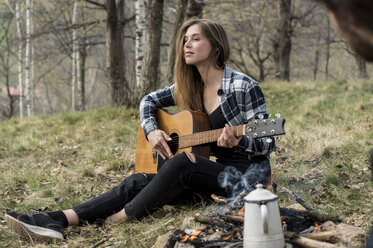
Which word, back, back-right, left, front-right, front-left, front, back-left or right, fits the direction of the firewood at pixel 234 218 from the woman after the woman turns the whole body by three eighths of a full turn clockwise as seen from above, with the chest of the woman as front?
back

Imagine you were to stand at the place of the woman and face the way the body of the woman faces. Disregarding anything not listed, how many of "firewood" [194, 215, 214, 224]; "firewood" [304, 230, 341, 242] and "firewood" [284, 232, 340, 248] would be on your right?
0

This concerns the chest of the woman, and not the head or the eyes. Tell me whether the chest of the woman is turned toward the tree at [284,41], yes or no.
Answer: no

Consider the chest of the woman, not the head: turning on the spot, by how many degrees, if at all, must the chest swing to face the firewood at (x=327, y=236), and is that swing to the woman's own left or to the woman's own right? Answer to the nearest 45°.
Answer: approximately 45° to the woman's own left

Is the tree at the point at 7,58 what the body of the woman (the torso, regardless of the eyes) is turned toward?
no

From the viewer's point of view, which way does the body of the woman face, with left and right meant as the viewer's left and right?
facing the viewer and to the left of the viewer

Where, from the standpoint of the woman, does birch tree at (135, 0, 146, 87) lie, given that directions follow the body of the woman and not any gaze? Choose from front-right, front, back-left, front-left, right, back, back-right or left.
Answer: back-right

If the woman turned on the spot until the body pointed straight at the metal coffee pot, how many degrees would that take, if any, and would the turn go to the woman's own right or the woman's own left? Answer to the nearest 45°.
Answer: approximately 45° to the woman's own left

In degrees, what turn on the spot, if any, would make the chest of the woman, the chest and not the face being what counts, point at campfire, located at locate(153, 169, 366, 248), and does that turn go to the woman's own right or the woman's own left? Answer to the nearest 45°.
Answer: approximately 45° to the woman's own left

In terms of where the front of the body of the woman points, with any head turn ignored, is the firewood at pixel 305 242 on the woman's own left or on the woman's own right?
on the woman's own left
